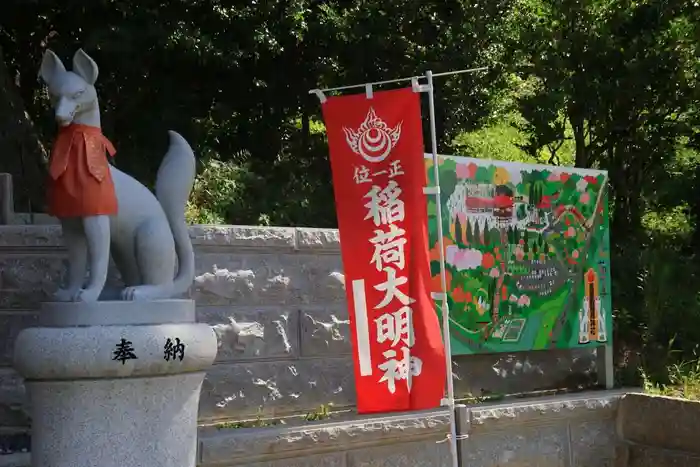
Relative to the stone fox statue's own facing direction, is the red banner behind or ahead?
behind

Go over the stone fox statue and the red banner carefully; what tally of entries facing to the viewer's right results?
0

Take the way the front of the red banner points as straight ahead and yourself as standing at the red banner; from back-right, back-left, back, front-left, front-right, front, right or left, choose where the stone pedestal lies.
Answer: front-right

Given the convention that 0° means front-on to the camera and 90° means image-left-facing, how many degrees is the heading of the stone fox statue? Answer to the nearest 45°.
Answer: approximately 45°

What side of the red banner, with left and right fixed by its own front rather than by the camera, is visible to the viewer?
front

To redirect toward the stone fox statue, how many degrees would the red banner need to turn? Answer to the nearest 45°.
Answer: approximately 45° to its right

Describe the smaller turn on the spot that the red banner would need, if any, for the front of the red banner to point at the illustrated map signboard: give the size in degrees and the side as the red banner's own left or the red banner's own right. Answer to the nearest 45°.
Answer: approximately 135° to the red banner's own left
